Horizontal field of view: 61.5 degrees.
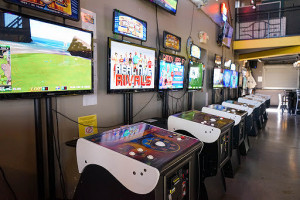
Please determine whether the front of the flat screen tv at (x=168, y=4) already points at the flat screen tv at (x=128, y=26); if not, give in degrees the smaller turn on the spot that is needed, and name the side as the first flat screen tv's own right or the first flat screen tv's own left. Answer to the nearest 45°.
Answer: approximately 90° to the first flat screen tv's own right

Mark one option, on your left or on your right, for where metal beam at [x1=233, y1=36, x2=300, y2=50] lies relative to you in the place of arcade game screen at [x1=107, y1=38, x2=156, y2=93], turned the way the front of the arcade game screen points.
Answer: on your left

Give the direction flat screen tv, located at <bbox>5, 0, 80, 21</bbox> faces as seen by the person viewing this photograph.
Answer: facing the viewer and to the right of the viewer

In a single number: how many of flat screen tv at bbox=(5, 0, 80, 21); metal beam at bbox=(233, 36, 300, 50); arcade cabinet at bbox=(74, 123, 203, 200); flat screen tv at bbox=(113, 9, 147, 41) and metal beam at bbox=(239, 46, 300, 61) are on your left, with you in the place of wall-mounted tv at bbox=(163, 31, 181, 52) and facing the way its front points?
2

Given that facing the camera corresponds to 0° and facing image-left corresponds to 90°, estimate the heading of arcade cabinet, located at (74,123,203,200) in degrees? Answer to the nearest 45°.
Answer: approximately 315°

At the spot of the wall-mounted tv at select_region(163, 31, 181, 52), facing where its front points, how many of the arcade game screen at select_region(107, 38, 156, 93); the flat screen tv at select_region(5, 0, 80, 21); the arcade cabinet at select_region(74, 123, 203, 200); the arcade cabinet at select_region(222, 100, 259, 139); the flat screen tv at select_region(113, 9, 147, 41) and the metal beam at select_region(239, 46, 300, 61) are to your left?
2

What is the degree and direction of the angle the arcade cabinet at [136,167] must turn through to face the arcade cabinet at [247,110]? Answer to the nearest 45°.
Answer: approximately 90° to its left

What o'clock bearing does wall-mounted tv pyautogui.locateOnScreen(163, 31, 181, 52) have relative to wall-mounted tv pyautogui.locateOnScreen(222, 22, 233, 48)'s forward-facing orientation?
wall-mounted tv pyautogui.locateOnScreen(163, 31, 181, 52) is roughly at 2 o'clock from wall-mounted tv pyautogui.locateOnScreen(222, 22, 233, 48).

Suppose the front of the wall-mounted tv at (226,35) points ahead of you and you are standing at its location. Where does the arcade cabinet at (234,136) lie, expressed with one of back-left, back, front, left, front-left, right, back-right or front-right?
front-right

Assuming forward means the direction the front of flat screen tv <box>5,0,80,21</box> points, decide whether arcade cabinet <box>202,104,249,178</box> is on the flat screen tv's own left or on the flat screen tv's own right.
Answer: on the flat screen tv's own left

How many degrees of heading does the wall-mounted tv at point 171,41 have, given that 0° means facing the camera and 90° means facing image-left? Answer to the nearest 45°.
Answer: approximately 315°

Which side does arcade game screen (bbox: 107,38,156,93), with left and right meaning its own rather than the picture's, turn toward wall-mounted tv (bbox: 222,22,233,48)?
left
